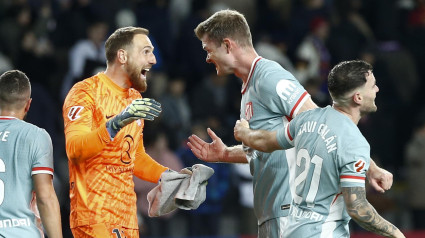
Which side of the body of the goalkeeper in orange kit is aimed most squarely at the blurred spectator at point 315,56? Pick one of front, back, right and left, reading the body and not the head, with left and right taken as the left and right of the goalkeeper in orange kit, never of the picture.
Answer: left

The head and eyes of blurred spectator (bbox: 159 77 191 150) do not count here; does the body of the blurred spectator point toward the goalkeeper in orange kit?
yes

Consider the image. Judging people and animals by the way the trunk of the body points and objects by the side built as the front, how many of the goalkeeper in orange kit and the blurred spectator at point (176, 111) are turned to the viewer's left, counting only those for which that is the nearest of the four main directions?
0

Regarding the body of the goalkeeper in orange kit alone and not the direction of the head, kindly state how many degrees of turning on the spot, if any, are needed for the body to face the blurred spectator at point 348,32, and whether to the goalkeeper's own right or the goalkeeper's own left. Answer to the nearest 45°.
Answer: approximately 90° to the goalkeeper's own left

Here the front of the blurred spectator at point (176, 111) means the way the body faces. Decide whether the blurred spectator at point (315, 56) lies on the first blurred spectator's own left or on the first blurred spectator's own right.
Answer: on the first blurred spectator's own left

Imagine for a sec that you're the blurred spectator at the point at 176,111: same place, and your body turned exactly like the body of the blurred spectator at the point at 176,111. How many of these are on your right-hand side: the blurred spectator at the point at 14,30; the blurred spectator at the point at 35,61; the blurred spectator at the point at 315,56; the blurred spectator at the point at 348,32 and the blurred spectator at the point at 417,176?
2

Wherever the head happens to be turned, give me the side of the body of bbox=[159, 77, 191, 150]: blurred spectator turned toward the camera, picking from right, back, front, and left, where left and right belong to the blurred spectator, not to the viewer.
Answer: front

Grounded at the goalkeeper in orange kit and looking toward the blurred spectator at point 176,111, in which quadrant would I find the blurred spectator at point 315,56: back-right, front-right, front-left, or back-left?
front-right

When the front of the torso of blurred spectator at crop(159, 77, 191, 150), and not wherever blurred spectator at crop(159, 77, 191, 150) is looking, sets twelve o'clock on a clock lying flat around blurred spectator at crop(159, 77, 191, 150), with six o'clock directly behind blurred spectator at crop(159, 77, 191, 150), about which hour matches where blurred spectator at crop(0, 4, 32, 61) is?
blurred spectator at crop(0, 4, 32, 61) is roughly at 3 o'clock from blurred spectator at crop(159, 77, 191, 150).

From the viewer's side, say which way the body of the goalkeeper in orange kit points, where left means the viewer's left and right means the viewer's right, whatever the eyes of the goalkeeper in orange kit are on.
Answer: facing the viewer and to the right of the viewer
